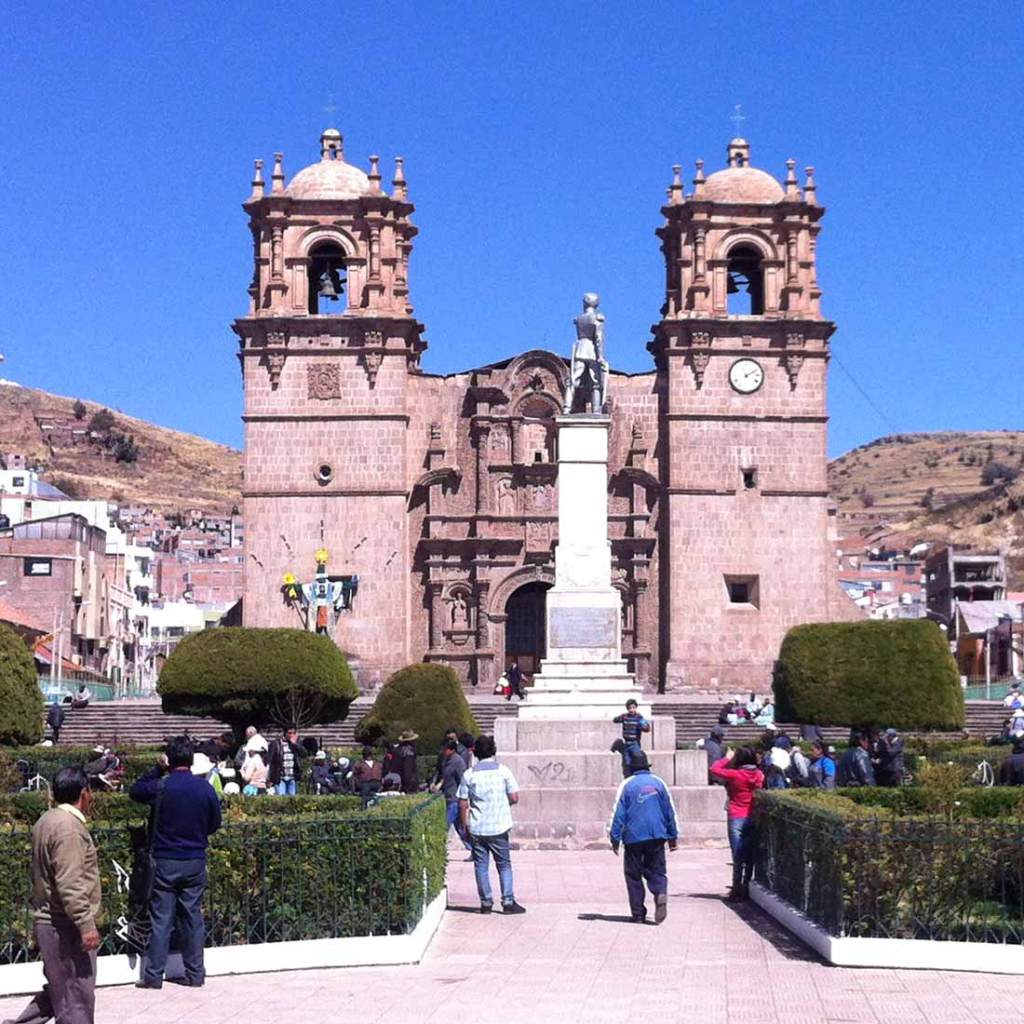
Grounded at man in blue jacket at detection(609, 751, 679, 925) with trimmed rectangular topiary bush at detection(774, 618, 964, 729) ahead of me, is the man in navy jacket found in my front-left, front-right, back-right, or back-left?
back-left

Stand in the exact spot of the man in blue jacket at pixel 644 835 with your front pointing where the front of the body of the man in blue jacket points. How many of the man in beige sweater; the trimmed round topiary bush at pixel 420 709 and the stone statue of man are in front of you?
2

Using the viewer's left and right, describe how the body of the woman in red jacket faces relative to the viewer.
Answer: facing away from the viewer and to the left of the viewer

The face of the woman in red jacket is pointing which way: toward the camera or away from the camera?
away from the camera

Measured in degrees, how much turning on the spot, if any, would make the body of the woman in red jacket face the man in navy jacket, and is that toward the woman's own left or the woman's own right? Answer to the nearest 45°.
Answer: approximately 90° to the woman's own left

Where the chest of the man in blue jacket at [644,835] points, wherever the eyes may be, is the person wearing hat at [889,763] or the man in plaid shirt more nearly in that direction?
the person wearing hat

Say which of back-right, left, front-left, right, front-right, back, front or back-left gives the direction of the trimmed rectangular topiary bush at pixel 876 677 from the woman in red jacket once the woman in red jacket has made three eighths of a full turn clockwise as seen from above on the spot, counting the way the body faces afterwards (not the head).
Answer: left

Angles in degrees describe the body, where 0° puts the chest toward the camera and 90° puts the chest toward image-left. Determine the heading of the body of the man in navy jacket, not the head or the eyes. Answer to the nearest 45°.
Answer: approximately 180°

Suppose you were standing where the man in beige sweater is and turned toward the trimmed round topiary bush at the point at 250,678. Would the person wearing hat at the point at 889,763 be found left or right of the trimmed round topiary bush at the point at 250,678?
right

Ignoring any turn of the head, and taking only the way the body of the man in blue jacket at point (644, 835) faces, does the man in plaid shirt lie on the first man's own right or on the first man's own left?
on the first man's own left

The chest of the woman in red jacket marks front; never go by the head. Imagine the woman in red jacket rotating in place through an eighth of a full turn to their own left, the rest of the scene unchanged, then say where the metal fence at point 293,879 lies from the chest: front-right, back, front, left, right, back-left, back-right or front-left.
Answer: front-left

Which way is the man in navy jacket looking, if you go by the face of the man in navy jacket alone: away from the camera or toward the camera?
away from the camera

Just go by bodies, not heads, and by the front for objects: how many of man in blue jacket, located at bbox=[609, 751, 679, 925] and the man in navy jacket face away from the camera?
2

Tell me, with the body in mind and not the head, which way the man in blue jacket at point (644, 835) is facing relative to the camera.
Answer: away from the camera

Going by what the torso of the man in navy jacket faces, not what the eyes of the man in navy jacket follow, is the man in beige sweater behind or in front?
behind

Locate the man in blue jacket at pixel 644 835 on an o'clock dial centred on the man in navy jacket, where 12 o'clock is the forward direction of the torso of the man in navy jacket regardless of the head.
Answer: The man in blue jacket is roughly at 2 o'clock from the man in navy jacket.
